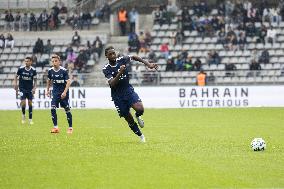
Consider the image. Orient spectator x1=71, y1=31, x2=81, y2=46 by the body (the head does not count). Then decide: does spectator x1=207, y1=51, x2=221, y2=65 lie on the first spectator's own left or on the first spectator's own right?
on the first spectator's own left

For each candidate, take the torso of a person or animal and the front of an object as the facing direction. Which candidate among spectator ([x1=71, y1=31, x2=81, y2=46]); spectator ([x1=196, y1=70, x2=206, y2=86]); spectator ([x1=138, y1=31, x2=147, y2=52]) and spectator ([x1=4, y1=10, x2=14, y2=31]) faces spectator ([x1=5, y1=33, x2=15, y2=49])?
spectator ([x1=4, y1=10, x2=14, y2=31])
